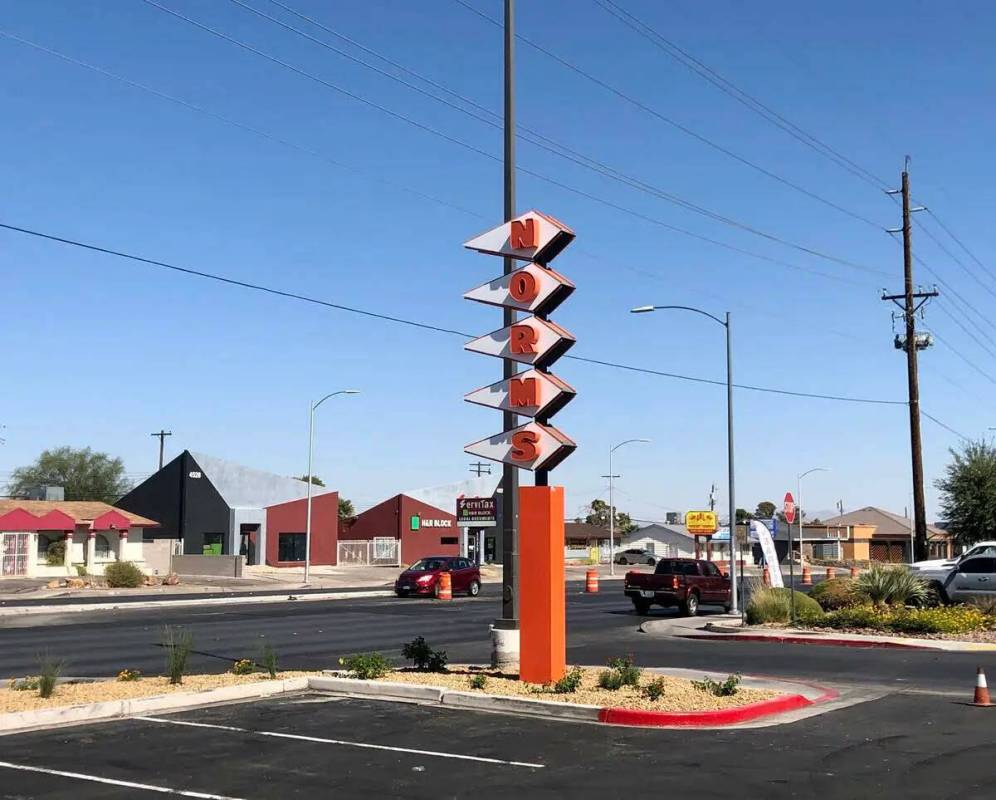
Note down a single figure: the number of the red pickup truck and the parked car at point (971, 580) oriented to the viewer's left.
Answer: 1

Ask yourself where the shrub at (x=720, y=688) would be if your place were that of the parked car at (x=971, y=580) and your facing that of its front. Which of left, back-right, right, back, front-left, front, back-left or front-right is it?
left

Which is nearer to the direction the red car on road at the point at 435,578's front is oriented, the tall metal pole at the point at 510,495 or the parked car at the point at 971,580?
the tall metal pole

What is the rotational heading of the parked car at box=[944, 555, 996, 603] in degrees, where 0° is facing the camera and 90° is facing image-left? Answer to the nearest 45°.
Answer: approximately 90°

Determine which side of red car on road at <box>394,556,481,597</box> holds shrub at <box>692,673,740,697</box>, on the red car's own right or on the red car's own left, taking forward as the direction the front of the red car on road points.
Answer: on the red car's own left

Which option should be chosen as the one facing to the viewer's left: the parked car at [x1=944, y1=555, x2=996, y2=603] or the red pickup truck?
the parked car

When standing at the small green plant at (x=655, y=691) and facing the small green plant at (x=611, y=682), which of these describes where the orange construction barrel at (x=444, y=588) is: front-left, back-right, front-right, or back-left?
front-right

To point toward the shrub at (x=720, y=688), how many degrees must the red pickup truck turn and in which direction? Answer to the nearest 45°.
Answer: approximately 135° to its right

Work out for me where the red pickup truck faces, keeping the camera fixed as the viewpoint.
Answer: facing away from the viewer and to the right of the viewer

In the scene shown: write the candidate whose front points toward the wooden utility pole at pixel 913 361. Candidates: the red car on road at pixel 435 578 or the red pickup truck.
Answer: the red pickup truck
